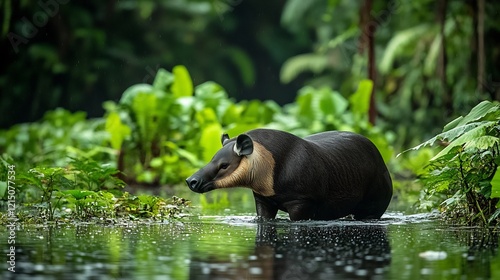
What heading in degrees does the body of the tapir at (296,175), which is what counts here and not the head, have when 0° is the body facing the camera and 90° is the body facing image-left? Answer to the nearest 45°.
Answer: approximately 90°

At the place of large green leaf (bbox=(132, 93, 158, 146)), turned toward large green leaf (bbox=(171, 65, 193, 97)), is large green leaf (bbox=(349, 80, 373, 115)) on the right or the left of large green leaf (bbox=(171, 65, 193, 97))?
right

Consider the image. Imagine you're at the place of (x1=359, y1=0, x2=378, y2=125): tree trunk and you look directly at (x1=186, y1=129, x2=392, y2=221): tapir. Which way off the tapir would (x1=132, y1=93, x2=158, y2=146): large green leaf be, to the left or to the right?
right

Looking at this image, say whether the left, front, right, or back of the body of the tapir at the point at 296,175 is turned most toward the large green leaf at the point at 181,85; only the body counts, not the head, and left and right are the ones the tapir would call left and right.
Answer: right

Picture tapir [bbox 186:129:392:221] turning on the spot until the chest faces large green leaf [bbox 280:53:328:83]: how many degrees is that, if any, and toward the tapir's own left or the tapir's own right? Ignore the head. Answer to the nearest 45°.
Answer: approximately 90° to the tapir's own right

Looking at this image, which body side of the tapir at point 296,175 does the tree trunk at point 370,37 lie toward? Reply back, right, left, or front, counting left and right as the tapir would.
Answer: right

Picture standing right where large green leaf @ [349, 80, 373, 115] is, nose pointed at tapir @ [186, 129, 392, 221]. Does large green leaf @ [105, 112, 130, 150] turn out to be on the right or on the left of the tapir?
right

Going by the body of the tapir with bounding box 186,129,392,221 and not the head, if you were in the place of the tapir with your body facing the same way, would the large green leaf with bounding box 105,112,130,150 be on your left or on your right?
on your right
